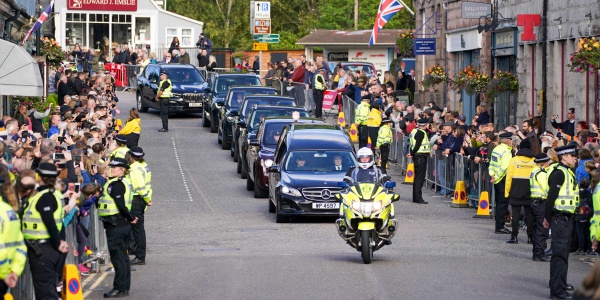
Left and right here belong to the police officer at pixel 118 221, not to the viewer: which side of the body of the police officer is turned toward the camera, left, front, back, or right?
left

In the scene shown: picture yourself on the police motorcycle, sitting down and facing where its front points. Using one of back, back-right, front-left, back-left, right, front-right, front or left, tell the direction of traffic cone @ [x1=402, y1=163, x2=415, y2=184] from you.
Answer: back

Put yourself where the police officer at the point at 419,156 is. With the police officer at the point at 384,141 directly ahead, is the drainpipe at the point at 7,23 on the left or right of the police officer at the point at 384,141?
left

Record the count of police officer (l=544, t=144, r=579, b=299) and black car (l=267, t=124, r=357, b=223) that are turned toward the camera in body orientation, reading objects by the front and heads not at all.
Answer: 1

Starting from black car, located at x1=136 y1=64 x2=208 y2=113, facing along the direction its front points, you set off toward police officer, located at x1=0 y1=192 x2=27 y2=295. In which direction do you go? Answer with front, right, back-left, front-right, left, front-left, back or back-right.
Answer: front-right
